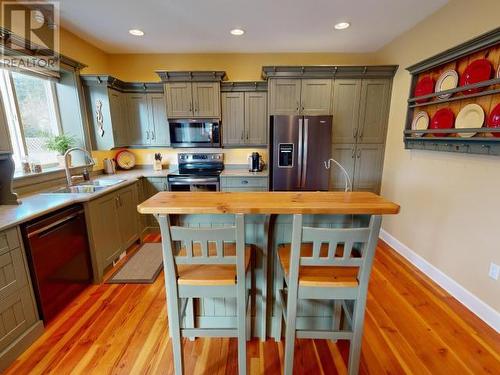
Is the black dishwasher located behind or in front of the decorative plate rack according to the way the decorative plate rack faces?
in front

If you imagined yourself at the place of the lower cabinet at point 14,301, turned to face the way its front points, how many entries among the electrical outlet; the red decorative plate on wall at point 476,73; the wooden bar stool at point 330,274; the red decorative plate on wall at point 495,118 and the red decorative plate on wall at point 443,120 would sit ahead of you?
5

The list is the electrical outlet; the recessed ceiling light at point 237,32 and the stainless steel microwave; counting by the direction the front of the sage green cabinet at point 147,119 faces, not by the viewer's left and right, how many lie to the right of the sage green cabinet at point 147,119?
0

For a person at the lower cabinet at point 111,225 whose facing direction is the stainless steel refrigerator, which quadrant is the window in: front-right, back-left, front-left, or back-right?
back-left

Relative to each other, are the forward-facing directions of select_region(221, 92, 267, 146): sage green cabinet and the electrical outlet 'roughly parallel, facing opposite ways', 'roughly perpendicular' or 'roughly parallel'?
roughly perpendicular

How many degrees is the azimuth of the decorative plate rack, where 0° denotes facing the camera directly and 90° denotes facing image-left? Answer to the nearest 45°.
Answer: approximately 45°

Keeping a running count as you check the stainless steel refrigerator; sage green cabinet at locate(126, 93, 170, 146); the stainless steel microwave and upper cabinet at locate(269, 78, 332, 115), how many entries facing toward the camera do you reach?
4

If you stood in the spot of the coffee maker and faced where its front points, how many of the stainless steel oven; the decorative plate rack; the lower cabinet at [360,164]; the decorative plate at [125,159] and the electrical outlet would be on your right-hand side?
2

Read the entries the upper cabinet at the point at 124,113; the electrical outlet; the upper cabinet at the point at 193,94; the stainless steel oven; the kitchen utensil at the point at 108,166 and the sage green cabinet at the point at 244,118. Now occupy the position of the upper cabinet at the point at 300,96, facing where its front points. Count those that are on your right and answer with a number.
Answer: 5

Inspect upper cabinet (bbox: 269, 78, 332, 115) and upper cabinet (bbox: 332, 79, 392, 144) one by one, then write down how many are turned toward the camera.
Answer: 2

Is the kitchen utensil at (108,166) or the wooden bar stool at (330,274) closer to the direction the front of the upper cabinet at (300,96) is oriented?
the wooden bar stool

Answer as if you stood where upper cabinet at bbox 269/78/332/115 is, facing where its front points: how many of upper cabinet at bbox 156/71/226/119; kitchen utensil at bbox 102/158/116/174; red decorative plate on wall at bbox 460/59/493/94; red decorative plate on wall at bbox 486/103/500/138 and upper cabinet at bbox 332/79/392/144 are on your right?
2

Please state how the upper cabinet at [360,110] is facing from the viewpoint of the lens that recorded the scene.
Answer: facing the viewer

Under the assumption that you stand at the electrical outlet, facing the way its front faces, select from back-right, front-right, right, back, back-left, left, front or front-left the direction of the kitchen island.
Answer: front

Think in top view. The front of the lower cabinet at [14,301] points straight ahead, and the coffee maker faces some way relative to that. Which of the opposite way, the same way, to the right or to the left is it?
to the right

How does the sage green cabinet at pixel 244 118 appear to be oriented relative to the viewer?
toward the camera

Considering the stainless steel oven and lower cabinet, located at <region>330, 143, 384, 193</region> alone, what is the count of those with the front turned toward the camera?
2

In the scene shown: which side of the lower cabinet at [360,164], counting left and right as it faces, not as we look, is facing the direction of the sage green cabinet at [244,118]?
right
